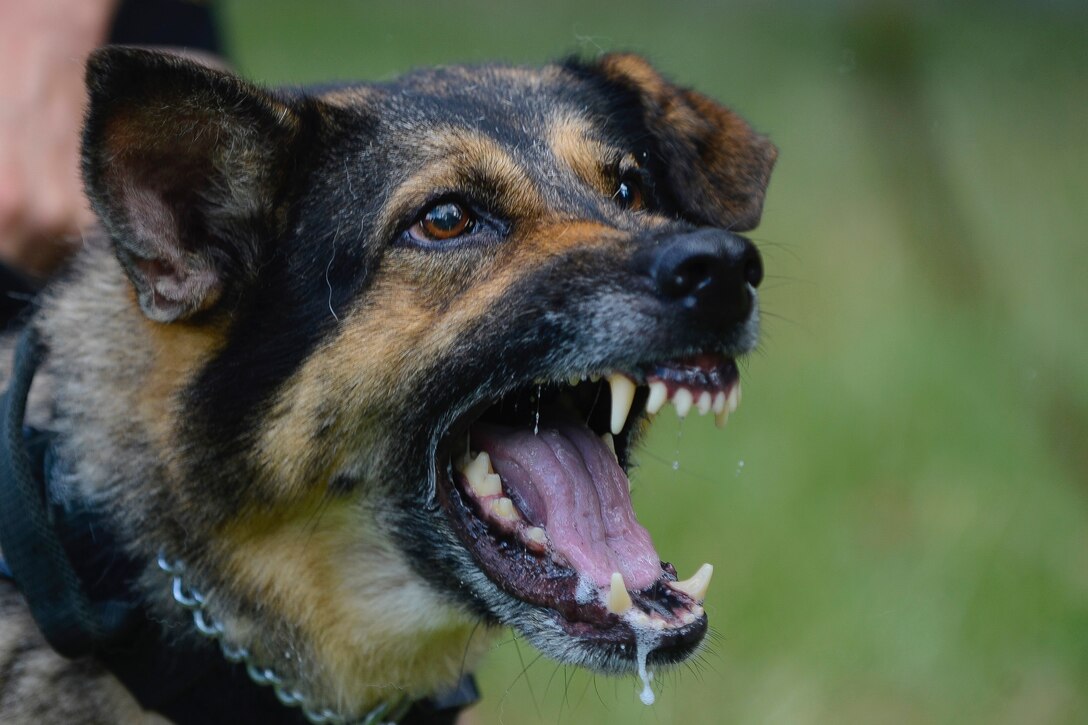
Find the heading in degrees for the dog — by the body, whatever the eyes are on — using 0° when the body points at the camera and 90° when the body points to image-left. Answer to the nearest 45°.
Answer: approximately 315°
